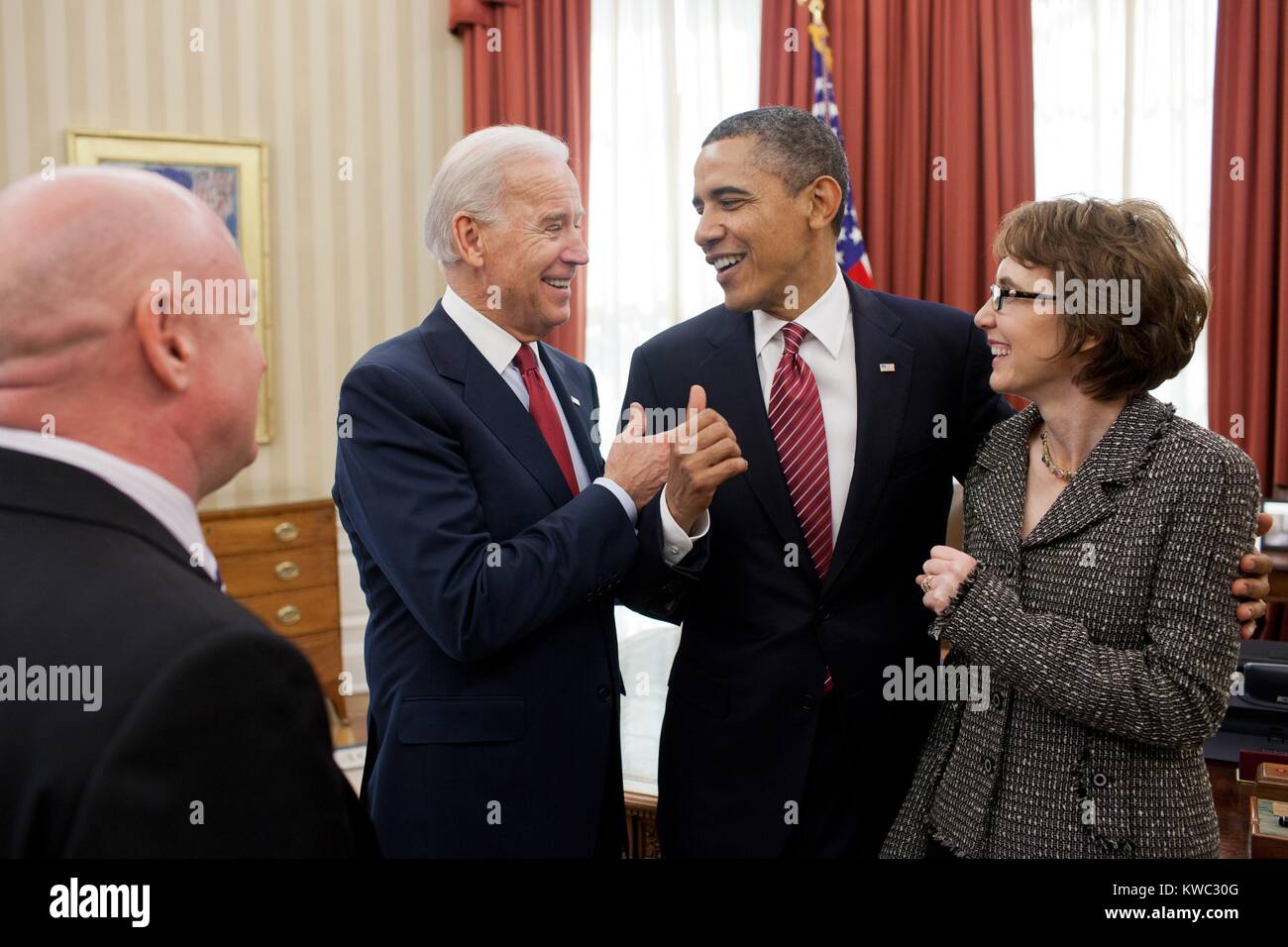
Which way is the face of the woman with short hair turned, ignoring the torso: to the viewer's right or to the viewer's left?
to the viewer's left

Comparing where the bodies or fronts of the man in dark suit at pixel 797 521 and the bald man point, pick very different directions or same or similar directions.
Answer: very different directions

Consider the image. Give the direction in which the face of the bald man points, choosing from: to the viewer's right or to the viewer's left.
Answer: to the viewer's right

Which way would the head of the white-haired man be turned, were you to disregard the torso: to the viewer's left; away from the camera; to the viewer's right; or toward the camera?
to the viewer's right

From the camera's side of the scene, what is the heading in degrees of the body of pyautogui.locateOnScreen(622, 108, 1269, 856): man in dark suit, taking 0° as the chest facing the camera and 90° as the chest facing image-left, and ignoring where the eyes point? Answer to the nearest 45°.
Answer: approximately 0°

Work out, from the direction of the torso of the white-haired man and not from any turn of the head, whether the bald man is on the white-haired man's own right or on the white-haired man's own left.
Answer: on the white-haired man's own right

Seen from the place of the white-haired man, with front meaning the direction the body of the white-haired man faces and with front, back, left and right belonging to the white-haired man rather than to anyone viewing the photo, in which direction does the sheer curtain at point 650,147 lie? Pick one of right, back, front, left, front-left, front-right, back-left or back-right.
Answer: back-left

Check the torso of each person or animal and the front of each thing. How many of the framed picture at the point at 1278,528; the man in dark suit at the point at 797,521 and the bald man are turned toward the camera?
2
